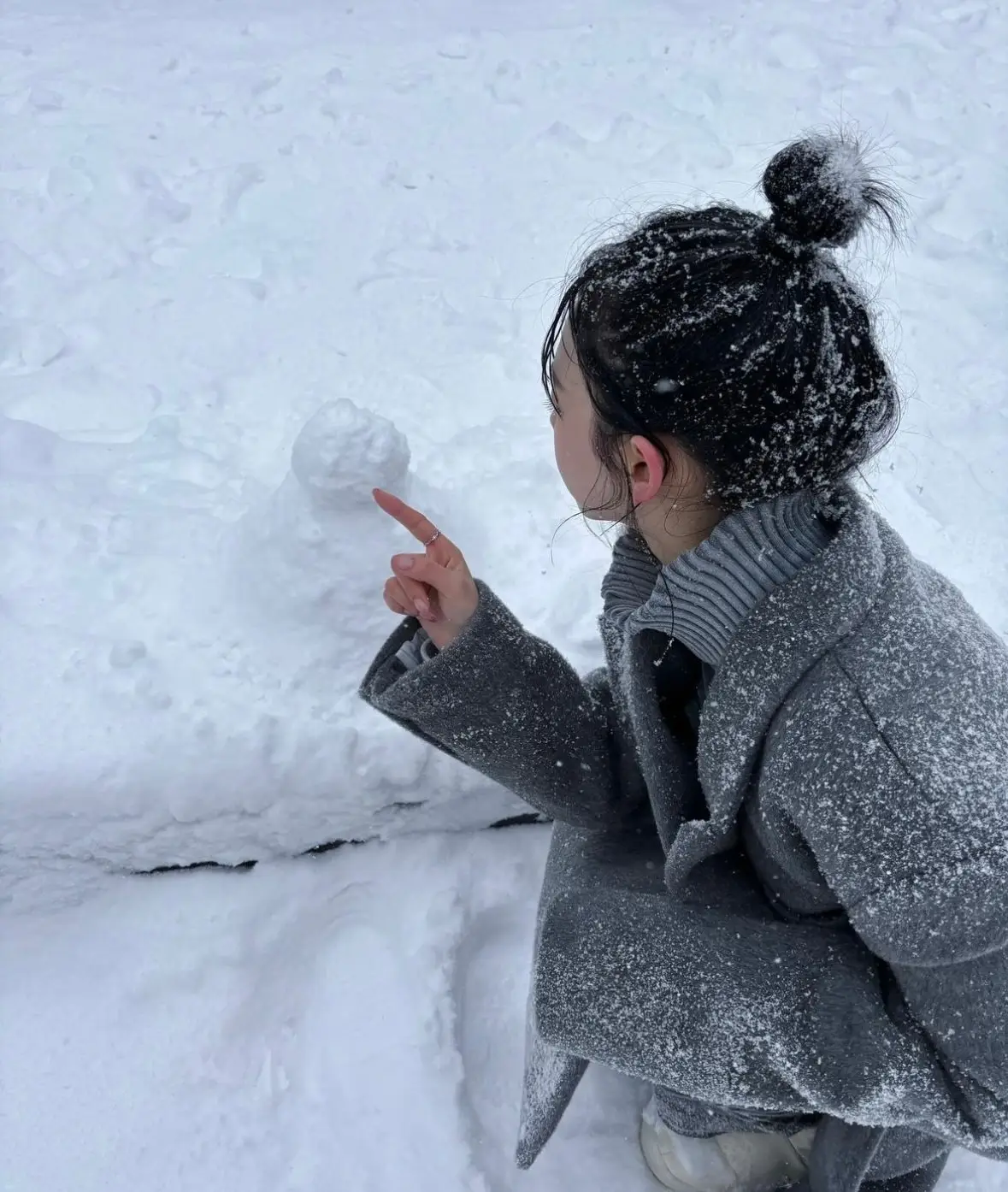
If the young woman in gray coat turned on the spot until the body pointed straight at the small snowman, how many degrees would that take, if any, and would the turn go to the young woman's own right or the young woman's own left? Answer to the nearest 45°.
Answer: approximately 45° to the young woman's own right

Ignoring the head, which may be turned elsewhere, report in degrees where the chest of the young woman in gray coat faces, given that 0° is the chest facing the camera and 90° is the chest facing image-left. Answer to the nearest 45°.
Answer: approximately 90°

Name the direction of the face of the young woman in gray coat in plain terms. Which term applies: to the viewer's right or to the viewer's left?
to the viewer's left
